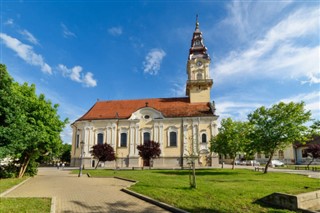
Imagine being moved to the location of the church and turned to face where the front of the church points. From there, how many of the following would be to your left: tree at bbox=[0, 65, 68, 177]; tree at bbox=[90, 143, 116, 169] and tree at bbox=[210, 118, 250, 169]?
0

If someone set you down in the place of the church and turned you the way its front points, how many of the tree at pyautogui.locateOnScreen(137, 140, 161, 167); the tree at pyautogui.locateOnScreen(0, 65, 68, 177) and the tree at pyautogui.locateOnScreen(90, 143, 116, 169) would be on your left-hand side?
0

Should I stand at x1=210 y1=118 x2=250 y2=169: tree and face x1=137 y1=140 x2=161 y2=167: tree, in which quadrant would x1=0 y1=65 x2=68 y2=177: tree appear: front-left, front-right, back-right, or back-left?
front-left

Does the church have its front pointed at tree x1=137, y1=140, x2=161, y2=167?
no

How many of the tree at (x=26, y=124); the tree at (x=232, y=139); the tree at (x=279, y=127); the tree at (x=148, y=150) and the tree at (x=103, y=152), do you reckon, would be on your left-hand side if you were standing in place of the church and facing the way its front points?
0

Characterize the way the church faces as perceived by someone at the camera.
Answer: facing to the right of the viewer

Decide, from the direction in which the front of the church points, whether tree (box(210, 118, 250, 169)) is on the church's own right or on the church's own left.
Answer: on the church's own left

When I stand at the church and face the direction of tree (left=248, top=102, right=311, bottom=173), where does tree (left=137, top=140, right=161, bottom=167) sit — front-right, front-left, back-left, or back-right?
front-right

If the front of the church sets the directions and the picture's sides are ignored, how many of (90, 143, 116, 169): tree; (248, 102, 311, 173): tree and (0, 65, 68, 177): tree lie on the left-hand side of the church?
0

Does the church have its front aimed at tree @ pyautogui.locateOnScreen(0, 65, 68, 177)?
no
